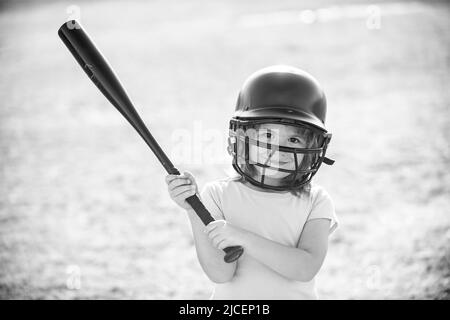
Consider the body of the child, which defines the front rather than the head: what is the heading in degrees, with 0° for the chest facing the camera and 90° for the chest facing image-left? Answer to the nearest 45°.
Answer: approximately 0°
